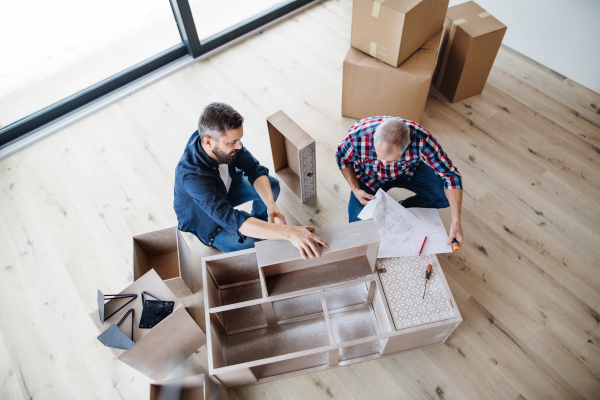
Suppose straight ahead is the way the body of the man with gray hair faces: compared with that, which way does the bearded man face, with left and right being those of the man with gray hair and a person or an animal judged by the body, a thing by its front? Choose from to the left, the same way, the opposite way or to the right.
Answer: to the left

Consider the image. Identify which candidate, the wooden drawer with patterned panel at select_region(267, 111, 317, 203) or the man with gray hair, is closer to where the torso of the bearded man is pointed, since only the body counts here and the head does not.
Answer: the man with gray hair

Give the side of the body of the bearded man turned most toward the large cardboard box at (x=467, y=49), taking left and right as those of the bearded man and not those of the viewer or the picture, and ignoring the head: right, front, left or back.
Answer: left

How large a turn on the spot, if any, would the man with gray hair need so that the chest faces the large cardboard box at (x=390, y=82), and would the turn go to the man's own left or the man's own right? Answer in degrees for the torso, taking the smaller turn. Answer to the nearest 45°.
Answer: approximately 180°

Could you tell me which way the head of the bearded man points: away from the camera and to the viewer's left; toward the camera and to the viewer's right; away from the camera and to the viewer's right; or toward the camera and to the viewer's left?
toward the camera and to the viewer's right

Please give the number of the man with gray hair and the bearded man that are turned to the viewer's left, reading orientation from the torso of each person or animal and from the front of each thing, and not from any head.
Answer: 0

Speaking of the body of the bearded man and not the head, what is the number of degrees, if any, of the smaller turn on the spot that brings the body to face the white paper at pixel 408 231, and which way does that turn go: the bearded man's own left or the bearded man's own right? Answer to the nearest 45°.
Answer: approximately 45° to the bearded man's own left

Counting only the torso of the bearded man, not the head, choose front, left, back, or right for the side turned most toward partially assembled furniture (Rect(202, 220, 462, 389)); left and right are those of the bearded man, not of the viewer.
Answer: front

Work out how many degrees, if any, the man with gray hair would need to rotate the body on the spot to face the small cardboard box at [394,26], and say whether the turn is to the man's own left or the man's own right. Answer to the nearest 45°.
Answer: approximately 180°

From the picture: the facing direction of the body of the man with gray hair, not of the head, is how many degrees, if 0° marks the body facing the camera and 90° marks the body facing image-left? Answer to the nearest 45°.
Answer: approximately 0°

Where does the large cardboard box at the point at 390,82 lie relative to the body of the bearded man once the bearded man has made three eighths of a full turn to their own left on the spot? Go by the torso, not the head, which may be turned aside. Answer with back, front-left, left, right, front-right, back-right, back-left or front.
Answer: front-right

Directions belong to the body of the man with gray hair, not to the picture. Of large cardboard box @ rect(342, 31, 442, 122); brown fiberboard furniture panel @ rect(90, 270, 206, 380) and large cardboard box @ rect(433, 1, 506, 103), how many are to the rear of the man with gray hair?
2
